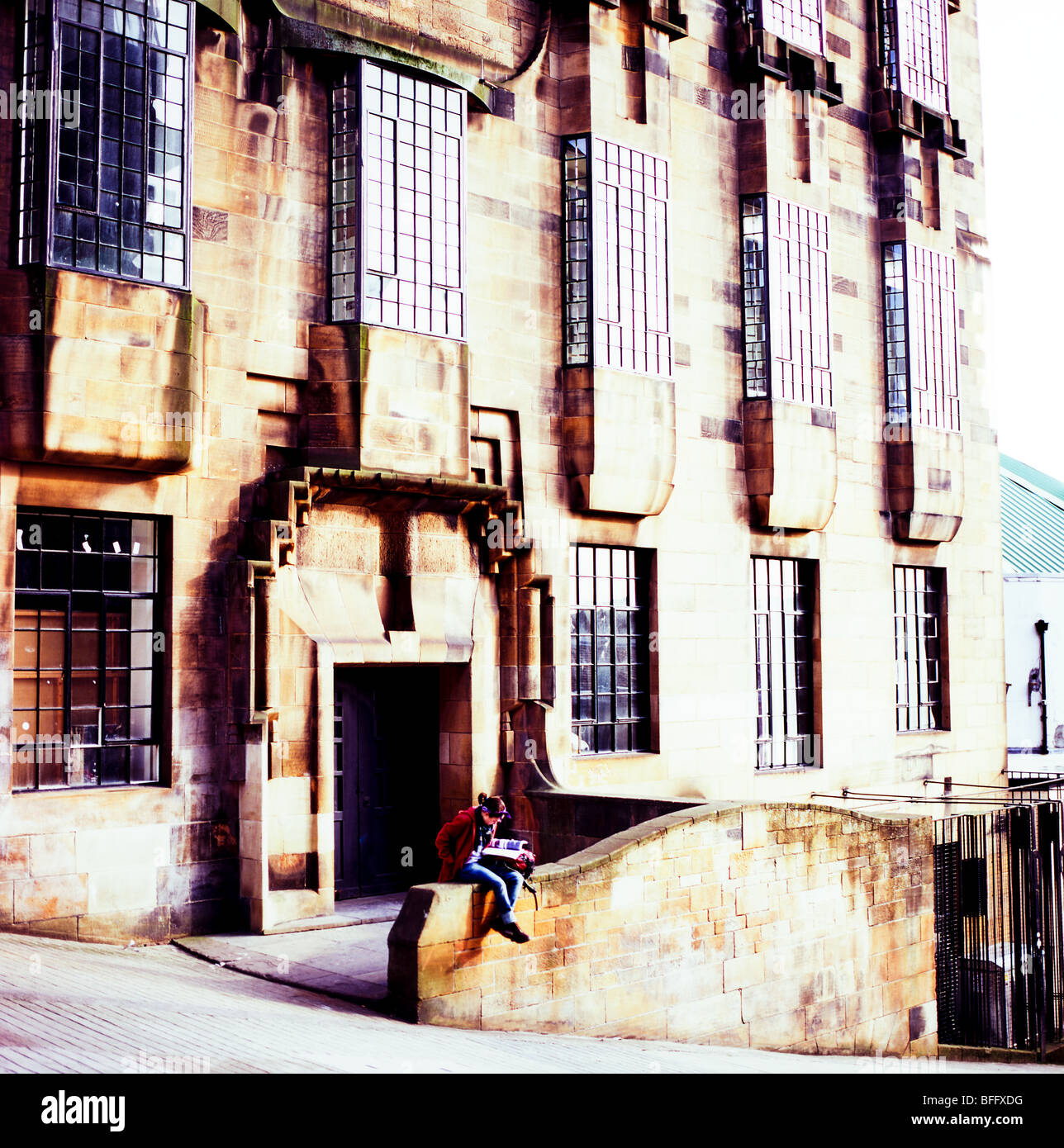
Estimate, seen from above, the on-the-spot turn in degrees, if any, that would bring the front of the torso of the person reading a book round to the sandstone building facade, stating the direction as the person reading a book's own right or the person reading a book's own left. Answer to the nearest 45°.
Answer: approximately 135° to the person reading a book's own left

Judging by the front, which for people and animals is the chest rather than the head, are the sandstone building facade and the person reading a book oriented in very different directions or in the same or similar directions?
same or similar directions

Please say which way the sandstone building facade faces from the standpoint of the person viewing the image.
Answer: facing the viewer and to the right of the viewer

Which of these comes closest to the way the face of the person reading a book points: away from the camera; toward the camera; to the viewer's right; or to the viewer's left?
to the viewer's right

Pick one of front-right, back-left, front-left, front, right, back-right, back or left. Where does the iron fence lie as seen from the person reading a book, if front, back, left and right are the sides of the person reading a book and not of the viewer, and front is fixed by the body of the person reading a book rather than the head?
left

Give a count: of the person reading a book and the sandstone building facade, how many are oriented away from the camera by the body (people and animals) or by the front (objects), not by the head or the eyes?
0
